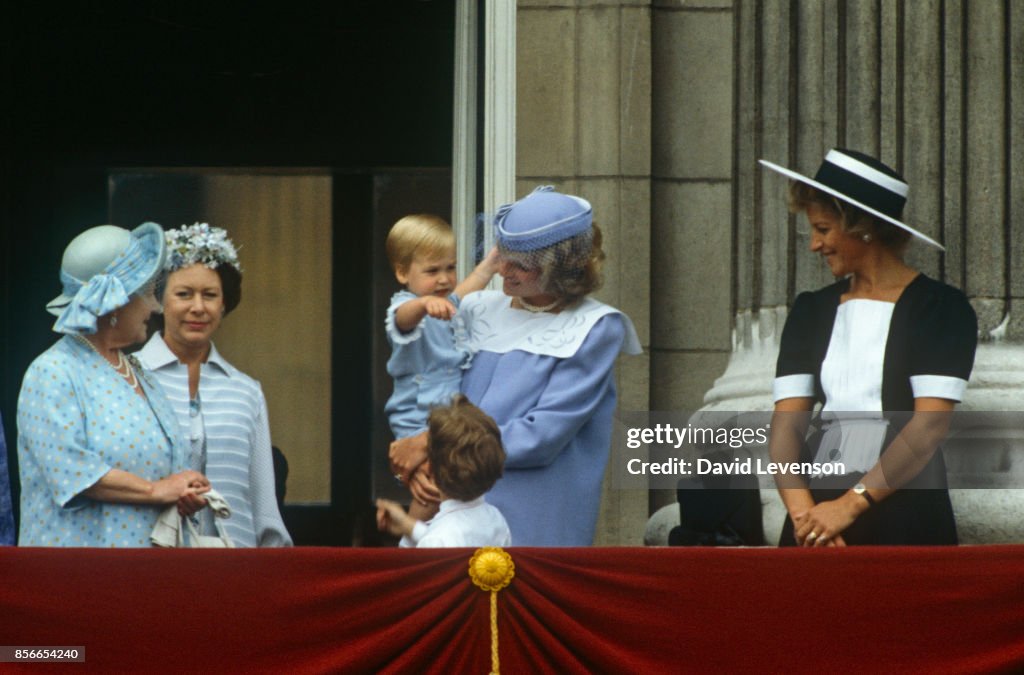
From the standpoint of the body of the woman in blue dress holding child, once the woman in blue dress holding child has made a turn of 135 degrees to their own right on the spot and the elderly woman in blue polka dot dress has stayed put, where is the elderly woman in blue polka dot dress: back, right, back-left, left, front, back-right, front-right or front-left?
left

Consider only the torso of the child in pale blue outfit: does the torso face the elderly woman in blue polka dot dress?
no

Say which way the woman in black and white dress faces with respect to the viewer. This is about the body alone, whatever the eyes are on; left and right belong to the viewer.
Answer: facing the viewer and to the left of the viewer

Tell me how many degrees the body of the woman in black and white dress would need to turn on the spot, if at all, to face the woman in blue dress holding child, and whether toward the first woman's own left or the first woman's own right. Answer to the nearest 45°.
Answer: approximately 45° to the first woman's own right

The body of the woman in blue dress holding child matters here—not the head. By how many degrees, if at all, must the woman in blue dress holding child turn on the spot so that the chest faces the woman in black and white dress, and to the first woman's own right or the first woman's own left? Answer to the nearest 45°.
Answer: approximately 135° to the first woman's own left

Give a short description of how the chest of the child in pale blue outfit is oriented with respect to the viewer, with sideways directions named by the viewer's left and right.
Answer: facing the viewer and to the right of the viewer

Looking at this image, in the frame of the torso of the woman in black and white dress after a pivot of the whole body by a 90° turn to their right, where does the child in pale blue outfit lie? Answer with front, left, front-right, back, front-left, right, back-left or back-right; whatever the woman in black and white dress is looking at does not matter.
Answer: front-left

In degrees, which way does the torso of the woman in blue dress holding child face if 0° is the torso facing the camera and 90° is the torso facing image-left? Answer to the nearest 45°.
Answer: approximately 45°

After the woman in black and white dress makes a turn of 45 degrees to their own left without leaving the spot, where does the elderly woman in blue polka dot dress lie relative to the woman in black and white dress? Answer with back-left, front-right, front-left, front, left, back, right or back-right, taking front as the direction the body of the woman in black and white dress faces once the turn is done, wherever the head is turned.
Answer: right

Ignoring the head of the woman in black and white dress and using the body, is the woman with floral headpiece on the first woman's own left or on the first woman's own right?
on the first woman's own right

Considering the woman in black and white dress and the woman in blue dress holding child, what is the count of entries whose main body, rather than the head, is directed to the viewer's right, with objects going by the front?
0
